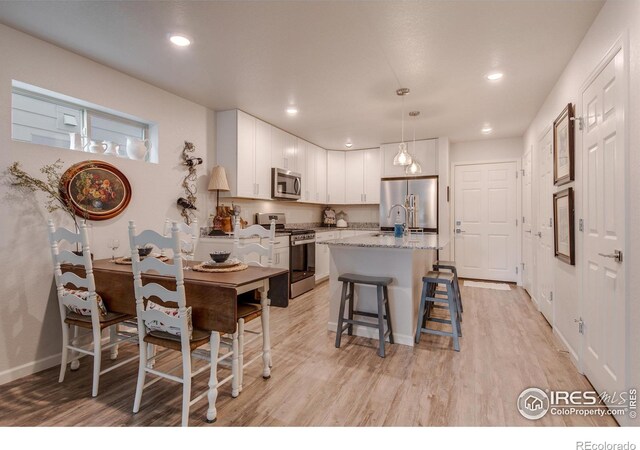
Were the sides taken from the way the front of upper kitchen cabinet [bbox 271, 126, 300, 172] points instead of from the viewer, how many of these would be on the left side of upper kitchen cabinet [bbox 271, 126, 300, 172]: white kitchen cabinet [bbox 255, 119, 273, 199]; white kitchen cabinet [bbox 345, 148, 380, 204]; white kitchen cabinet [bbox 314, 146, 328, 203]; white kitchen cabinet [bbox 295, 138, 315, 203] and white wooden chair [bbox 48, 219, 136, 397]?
3

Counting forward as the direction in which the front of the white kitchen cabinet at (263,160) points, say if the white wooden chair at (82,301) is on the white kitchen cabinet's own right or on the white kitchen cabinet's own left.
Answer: on the white kitchen cabinet's own right

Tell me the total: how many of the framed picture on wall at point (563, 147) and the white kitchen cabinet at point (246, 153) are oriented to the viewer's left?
1

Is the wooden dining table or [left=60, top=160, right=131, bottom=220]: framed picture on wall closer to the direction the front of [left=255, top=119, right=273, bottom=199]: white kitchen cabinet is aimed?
the wooden dining table

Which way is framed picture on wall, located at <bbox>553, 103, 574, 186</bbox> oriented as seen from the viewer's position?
to the viewer's left

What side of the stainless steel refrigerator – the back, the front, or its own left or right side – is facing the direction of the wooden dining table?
front

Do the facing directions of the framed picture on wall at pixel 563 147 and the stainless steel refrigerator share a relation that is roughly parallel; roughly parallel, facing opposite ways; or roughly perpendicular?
roughly perpendicular

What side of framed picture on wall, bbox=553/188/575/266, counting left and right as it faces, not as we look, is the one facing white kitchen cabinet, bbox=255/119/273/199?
front

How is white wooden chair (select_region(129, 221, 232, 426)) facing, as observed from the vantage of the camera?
facing away from the viewer and to the right of the viewer

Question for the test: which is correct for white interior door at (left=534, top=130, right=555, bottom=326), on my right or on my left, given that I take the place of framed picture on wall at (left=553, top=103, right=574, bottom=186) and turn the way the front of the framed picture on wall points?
on my right

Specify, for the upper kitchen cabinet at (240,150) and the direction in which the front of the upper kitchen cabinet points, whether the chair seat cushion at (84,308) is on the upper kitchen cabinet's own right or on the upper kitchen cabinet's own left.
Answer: on the upper kitchen cabinet's own right

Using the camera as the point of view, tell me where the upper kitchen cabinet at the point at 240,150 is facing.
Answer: facing the viewer and to the right of the viewer

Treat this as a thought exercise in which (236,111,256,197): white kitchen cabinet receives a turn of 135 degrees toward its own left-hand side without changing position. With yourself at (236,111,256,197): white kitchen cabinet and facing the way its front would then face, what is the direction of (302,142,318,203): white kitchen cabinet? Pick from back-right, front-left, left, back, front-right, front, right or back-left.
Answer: front-right

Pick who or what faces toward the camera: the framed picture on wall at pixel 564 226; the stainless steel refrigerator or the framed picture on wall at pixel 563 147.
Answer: the stainless steel refrigerator

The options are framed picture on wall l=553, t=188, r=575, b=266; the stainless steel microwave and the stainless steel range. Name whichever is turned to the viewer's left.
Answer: the framed picture on wall

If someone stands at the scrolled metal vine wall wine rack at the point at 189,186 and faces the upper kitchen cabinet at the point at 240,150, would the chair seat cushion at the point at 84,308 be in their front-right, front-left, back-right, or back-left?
back-right

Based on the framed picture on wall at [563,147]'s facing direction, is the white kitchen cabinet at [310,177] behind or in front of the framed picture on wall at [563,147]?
in front

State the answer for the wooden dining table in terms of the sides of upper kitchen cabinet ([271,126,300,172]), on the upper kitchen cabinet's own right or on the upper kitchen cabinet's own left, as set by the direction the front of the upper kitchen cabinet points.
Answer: on the upper kitchen cabinet's own right
